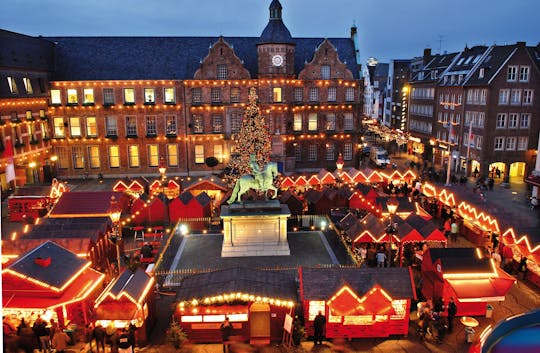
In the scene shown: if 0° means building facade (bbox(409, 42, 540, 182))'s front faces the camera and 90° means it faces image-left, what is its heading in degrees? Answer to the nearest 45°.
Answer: approximately 45°

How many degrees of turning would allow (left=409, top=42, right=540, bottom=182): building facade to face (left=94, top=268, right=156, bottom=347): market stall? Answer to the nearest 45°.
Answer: approximately 45° to its left

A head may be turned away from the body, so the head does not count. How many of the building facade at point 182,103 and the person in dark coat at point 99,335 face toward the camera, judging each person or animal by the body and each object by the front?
1

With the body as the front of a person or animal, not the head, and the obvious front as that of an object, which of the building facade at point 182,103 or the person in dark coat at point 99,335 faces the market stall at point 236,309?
the building facade

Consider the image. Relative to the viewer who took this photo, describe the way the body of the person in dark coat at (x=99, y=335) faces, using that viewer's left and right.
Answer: facing away from the viewer

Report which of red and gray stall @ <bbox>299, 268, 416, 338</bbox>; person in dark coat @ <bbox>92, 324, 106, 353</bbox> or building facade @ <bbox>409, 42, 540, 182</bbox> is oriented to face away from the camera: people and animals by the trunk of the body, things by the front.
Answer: the person in dark coat

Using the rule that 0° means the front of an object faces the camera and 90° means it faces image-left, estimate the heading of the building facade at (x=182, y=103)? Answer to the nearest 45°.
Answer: approximately 0°

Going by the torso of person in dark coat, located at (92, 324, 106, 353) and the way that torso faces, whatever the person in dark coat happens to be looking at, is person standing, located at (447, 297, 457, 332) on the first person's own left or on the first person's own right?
on the first person's own right

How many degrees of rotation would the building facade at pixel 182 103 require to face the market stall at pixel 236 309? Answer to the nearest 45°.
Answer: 0° — it already faces it

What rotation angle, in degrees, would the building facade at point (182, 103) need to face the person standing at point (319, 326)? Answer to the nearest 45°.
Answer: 0° — it already faces them

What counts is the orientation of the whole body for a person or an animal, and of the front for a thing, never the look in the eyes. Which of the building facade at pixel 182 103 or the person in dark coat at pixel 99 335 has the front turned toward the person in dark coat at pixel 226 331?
the building facade

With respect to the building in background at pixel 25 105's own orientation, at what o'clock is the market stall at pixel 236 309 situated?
The market stall is roughly at 1 o'clock from the building in background.
